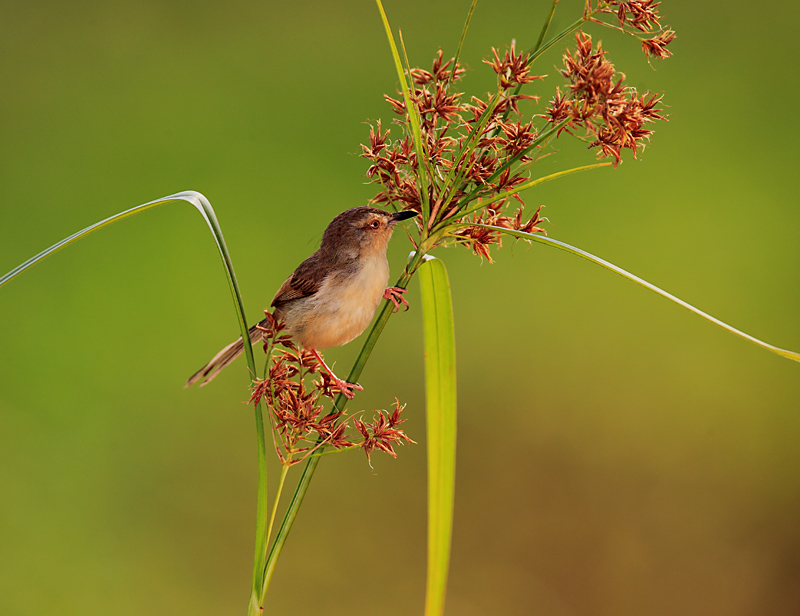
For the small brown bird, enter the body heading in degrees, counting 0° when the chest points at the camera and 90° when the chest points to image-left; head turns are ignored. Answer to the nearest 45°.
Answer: approximately 270°
